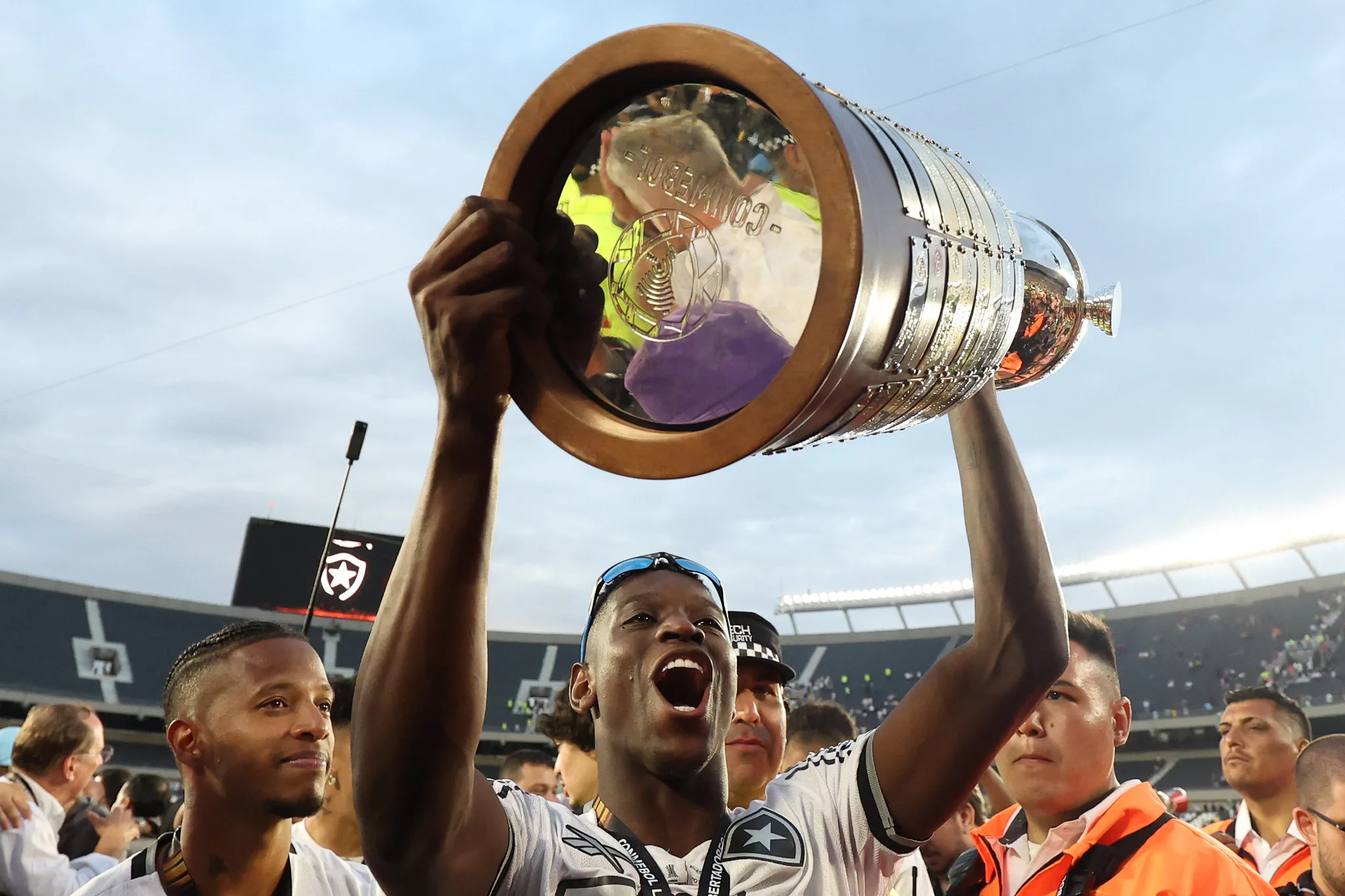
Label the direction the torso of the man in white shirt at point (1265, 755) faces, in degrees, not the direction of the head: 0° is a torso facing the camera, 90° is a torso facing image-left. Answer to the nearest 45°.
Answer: approximately 45°

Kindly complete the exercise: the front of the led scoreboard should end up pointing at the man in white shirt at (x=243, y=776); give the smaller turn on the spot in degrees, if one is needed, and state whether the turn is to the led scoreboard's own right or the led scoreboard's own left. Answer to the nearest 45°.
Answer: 0° — it already faces them

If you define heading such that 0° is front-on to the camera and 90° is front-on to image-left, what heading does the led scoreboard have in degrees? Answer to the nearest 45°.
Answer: approximately 0°

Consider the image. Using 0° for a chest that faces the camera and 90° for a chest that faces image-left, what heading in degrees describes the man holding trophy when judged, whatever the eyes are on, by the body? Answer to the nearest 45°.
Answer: approximately 0°

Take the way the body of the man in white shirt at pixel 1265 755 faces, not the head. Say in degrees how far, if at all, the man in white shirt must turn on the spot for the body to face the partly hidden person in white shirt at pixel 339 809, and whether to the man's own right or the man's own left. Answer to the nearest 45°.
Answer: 0° — they already face them

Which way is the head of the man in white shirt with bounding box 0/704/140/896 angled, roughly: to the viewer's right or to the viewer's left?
to the viewer's right
